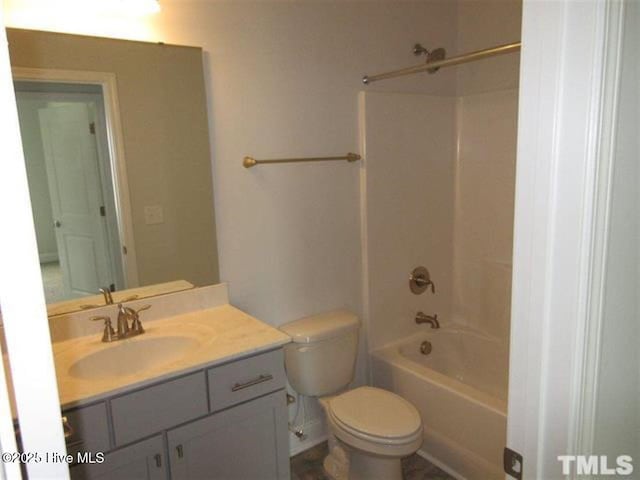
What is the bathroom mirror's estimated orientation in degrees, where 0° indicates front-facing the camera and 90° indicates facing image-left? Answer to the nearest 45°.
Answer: approximately 315°

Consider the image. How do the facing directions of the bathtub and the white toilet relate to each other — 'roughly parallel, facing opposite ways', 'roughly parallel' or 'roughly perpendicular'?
roughly perpendicular

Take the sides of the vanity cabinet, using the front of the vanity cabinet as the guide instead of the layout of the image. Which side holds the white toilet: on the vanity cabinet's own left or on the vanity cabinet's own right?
on the vanity cabinet's own left

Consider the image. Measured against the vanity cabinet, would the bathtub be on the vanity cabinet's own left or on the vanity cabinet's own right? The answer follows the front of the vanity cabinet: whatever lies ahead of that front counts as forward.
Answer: on the vanity cabinet's own left

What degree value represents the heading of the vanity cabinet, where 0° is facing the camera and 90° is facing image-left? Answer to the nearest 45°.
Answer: approximately 315°

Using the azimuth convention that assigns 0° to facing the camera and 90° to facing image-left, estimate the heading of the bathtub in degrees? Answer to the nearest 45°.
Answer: approximately 45°

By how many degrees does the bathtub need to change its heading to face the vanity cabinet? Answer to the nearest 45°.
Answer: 0° — it already faces it
